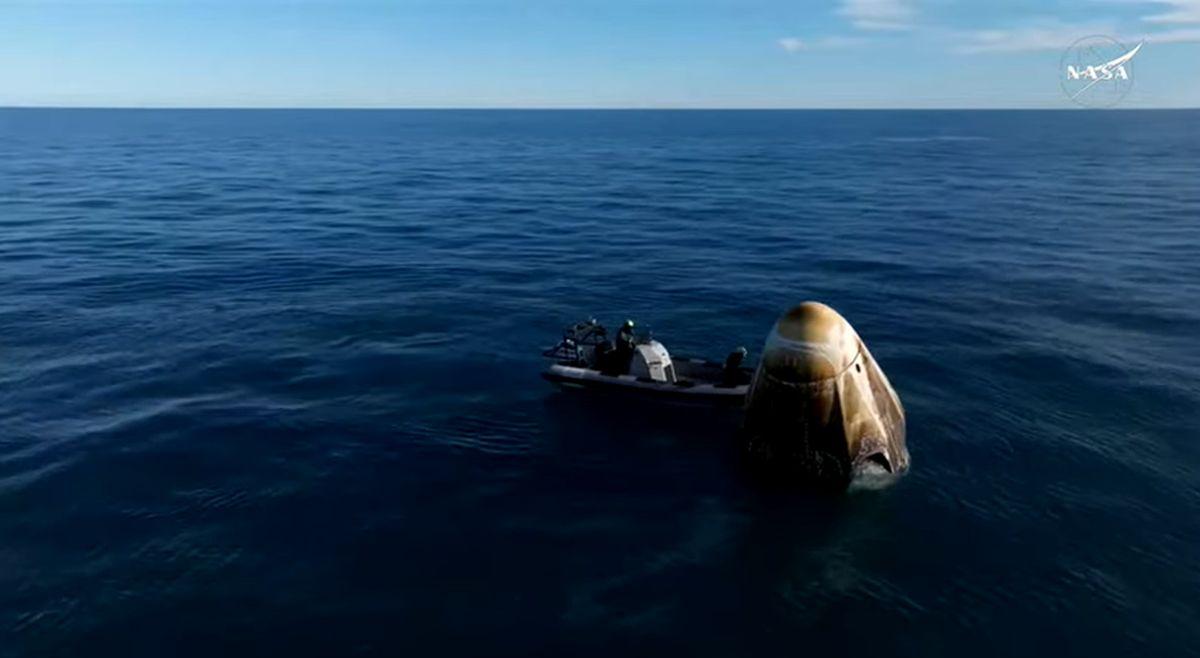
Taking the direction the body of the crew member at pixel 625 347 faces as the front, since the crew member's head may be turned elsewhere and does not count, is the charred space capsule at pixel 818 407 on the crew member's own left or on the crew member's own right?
on the crew member's own right

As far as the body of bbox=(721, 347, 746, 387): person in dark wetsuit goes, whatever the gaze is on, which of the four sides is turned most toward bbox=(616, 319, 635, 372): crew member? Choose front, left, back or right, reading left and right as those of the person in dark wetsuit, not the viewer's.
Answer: back

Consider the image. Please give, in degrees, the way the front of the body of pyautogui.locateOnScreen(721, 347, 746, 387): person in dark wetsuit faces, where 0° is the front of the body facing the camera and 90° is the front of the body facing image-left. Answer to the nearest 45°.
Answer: approximately 270°

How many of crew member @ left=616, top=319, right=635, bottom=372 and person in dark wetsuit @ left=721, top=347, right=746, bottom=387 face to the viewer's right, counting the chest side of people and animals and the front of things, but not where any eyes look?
2

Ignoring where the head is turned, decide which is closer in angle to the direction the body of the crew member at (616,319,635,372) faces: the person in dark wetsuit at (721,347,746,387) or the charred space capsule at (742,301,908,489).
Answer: the person in dark wetsuit

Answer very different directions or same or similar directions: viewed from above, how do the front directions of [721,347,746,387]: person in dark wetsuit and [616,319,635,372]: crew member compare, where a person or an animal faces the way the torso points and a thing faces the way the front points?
same or similar directions

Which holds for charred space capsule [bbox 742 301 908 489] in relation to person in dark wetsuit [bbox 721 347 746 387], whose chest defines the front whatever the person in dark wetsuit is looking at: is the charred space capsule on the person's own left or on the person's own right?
on the person's own right

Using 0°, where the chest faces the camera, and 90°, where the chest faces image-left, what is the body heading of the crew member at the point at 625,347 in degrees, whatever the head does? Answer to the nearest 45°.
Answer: approximately 270°

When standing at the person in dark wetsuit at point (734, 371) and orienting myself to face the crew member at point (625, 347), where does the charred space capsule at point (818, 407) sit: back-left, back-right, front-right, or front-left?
back-left
